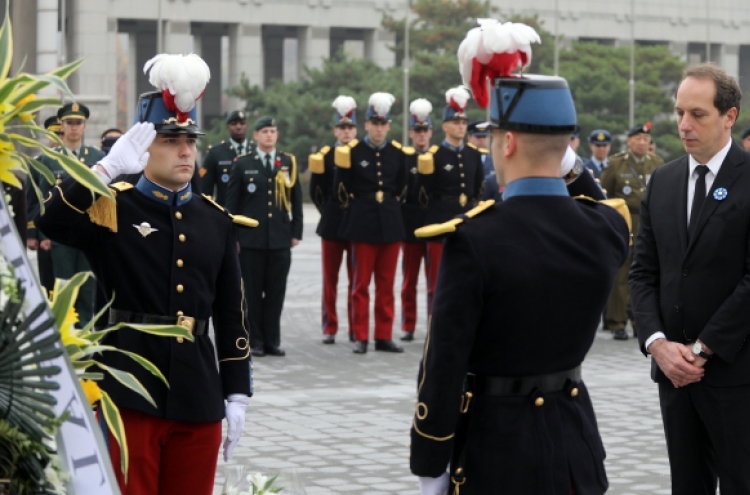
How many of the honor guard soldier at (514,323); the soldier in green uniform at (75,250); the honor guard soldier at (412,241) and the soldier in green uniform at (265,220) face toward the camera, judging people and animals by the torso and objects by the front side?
3

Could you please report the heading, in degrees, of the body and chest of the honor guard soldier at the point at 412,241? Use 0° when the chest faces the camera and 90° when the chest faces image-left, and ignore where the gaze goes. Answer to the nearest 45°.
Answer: approximately 0°

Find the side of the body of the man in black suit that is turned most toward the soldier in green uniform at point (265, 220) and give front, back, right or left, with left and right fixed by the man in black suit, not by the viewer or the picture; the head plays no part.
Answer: right

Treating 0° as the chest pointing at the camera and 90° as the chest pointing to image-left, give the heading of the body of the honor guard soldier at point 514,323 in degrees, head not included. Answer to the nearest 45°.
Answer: approximately 135°

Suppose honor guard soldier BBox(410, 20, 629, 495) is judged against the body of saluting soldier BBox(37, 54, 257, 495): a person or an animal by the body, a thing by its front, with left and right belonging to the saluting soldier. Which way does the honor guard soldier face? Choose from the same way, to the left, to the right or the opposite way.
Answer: the opposite way

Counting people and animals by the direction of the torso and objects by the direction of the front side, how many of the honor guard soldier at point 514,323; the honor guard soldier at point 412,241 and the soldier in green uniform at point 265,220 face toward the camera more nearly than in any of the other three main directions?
2

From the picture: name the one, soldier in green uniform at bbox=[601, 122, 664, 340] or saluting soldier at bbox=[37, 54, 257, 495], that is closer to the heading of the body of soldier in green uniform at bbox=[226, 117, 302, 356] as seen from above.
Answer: the saluting soldier

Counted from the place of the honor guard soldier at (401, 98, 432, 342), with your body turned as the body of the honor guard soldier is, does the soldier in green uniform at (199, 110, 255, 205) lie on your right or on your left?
on your right

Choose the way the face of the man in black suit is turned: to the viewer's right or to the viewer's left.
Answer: to the viewer's left

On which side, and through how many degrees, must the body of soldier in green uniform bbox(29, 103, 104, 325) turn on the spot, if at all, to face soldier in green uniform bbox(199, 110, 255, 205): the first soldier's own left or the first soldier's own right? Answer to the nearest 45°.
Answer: approximately 135° to the first soldier's own left
